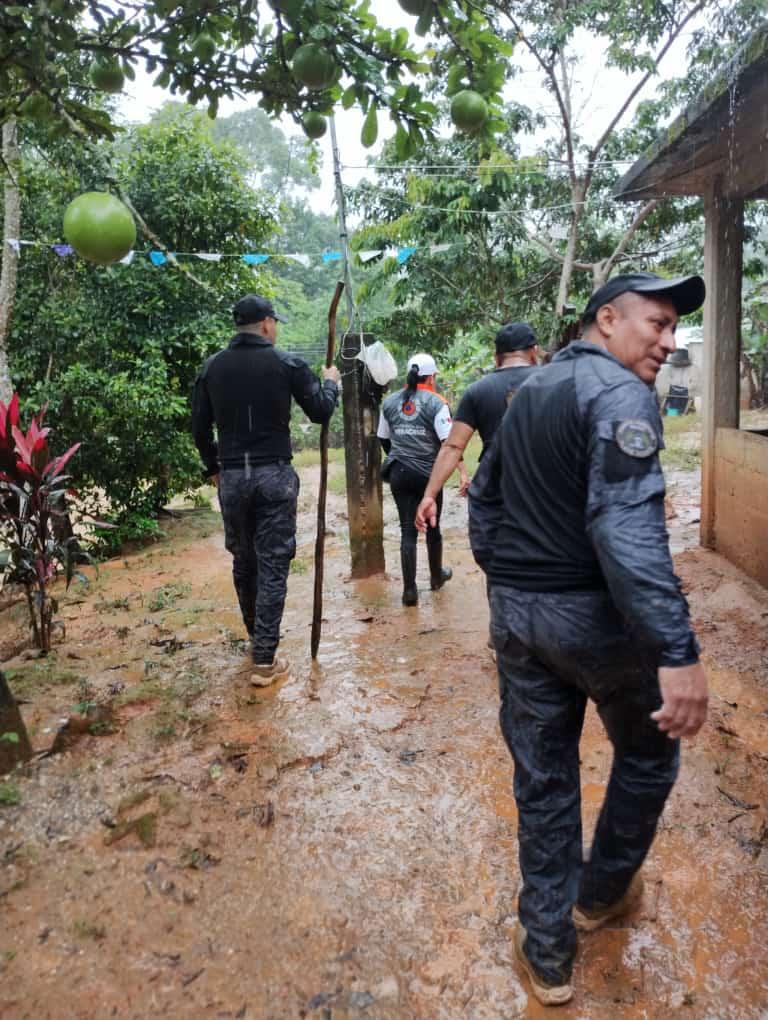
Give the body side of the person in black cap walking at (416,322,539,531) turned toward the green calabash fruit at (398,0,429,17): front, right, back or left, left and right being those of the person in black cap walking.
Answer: back

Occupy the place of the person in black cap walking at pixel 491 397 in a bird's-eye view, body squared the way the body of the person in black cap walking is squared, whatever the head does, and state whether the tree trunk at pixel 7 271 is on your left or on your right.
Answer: on your left

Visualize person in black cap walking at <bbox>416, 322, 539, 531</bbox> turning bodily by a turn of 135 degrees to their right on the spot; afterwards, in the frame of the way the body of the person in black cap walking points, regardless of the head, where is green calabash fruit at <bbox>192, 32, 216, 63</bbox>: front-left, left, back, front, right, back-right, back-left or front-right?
right

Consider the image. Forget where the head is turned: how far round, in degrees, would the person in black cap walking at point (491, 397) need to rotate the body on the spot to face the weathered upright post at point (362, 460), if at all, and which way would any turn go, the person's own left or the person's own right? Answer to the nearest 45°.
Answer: approximately 45° to the person's own left

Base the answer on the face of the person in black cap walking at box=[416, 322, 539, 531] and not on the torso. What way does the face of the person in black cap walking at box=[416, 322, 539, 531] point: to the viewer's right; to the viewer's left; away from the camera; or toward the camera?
away from the camera

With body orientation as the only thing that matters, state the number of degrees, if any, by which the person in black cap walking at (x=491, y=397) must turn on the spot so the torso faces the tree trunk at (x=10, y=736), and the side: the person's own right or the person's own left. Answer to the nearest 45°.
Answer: approximately 135° to the person's own left

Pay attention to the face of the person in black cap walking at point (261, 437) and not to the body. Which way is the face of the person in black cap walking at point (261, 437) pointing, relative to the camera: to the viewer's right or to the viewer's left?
to the viewer's right

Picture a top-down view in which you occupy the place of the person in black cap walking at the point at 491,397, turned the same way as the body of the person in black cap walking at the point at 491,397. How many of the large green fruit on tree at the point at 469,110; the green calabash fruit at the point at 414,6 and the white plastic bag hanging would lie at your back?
2

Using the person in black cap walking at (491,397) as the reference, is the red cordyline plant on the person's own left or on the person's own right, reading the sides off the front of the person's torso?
on the person's own left

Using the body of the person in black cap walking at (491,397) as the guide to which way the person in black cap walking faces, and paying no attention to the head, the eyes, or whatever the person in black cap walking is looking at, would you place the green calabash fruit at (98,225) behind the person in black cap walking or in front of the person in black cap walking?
behind

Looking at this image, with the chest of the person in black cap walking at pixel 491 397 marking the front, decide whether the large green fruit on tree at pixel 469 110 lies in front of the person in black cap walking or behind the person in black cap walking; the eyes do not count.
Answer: behind

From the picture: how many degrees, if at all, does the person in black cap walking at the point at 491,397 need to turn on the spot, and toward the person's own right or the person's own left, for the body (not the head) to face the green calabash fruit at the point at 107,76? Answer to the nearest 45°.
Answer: approximately 135° to the person's own left

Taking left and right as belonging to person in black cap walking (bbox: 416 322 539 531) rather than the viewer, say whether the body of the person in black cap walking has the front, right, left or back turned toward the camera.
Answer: back

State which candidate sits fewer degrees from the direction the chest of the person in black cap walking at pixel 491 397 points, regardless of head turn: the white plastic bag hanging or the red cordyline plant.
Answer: the white plastic bag hanging
